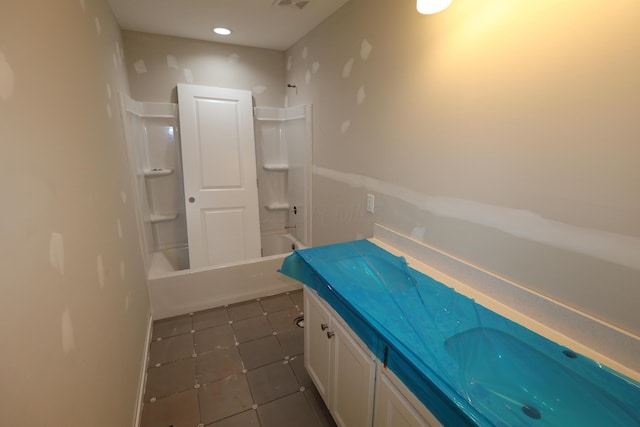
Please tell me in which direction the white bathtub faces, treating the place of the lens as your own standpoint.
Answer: facing the viewer

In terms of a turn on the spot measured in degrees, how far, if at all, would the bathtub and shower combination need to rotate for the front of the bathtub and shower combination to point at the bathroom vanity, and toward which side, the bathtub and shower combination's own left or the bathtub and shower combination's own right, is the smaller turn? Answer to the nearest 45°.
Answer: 0° — it already faces it

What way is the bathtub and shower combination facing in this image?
toward the camera

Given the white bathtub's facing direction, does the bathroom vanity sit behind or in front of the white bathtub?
in front

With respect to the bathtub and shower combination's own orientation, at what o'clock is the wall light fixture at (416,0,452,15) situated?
The wall light fixture is roughly at 11 o'clock from the bathtub and shower combination.

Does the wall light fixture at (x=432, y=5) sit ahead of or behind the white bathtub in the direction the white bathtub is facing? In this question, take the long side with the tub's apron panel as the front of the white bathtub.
ahead
